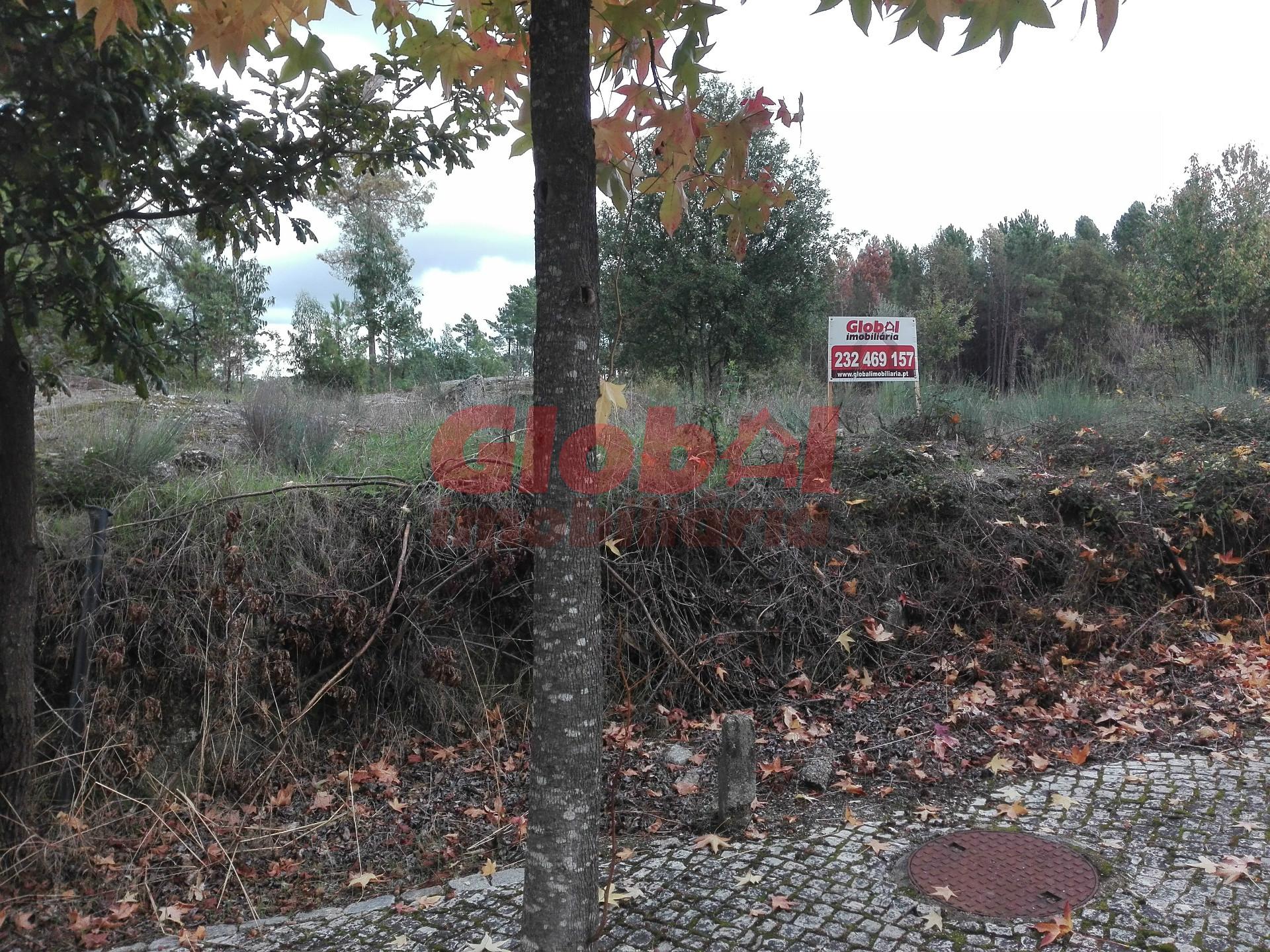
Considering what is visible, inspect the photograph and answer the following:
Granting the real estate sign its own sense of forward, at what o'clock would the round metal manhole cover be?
The round metal manhole cover is roughly at 12 o'clock from the real estate sign.

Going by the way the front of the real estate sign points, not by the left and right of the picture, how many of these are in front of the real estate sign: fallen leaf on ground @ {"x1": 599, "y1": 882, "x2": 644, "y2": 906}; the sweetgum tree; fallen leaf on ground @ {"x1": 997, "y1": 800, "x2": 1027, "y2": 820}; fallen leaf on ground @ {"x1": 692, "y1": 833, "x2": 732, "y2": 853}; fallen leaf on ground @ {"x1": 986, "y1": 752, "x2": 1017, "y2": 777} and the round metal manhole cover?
6

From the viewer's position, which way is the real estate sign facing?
facing the viewer

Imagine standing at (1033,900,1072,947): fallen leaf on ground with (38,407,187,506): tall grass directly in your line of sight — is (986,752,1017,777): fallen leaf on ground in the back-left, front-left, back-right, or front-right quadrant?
front-right

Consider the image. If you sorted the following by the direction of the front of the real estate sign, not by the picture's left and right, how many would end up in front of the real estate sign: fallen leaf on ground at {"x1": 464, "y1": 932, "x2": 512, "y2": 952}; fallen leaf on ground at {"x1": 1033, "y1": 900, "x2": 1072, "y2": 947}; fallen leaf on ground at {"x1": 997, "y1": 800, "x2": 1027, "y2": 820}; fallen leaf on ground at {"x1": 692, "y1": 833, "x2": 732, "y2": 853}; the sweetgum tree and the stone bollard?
6

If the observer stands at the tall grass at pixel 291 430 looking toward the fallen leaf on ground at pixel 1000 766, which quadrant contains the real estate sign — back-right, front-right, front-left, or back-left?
front-left

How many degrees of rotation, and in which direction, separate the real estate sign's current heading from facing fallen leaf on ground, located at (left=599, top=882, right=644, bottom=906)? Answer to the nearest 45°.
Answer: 0° — it already faces it

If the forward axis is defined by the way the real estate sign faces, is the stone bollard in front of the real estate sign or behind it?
in front

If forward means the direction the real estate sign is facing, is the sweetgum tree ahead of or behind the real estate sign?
ahead

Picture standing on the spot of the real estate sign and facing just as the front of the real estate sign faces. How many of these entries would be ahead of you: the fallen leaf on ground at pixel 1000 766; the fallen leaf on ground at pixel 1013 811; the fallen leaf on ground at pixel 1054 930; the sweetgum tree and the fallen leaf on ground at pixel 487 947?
5

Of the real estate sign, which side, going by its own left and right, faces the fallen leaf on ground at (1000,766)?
front

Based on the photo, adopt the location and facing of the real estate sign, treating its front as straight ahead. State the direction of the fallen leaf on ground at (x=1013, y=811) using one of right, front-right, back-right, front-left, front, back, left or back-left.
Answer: front

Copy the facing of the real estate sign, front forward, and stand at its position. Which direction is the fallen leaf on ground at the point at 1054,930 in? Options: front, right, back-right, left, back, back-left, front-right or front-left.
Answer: front

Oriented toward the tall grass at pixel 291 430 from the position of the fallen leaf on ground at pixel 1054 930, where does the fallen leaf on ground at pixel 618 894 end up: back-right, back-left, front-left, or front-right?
front-left

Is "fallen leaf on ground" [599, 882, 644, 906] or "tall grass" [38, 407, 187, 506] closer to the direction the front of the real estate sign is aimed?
the fallen leaf on ground
